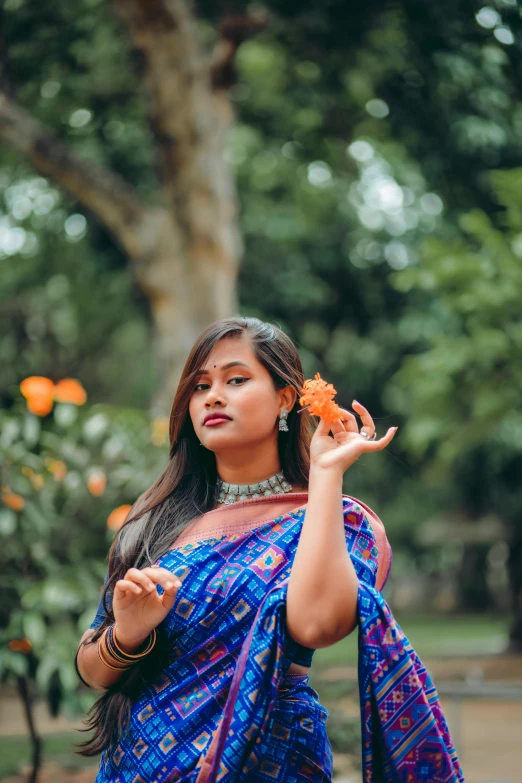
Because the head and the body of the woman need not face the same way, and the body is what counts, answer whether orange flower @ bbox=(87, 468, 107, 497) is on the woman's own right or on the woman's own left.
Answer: on the woman's own right

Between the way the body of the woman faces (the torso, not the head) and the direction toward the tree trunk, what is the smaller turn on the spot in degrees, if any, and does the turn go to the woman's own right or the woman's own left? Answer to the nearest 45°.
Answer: approximately 135° to the woman's own right

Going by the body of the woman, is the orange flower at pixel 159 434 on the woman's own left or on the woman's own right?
on the woman's own right

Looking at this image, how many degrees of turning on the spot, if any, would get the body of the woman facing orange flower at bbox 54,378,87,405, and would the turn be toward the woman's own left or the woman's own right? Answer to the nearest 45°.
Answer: approximately 135° to the woman's own right

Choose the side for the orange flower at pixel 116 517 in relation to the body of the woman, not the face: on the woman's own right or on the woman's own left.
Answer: on the woman's own right

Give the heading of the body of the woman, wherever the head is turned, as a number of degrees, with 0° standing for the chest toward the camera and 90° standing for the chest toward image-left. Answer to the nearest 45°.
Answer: approximately 45°
